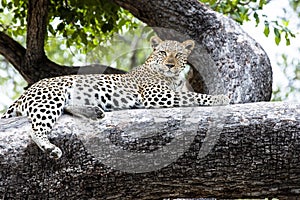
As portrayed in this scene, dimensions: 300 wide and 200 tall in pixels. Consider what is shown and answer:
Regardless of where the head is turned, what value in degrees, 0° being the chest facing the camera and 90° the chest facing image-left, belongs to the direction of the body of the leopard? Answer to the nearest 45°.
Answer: approximately 270°
